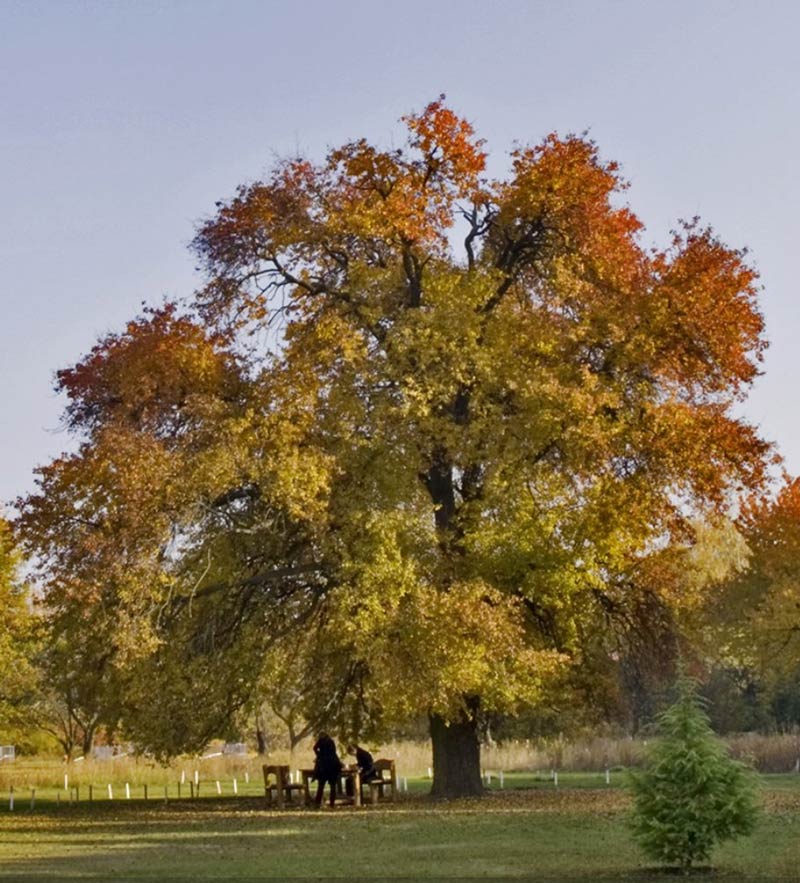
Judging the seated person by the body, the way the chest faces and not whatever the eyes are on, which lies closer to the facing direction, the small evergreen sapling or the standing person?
the standing person

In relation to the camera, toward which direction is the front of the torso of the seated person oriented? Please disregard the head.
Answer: to the viewer's left

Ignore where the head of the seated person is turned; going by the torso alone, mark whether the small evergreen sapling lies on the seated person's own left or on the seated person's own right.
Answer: on the seated person's own left

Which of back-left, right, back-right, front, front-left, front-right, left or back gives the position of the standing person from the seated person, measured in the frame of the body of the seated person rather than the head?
front-left

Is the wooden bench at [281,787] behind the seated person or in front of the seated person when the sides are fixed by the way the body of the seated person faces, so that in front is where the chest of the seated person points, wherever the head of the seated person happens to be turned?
in front
